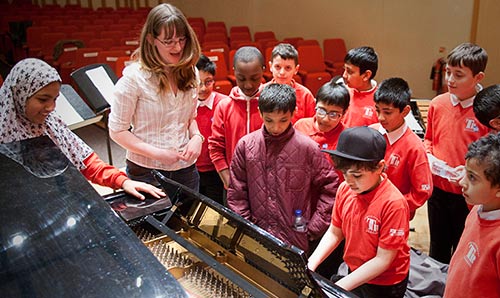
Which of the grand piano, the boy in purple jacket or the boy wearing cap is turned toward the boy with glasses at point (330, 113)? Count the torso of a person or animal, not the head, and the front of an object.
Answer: the grand piano

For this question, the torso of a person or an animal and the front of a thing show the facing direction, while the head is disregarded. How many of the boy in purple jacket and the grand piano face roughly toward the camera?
1

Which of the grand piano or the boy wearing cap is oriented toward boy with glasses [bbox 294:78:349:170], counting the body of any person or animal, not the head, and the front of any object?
the grand piano

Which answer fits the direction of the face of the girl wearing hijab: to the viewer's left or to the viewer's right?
to the viewer's right

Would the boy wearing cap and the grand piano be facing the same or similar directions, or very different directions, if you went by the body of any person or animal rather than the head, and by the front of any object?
very different directions

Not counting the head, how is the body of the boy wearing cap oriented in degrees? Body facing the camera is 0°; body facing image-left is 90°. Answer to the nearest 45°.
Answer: approximately 45°

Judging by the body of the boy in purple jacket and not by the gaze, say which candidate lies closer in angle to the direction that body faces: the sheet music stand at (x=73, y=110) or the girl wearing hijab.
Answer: the girl wearing hijab

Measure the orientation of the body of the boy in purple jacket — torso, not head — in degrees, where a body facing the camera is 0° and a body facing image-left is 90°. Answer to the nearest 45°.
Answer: approximately 0°

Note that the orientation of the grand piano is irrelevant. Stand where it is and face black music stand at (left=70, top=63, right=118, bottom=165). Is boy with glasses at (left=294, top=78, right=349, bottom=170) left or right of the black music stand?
right

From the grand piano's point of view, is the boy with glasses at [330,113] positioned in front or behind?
in front
